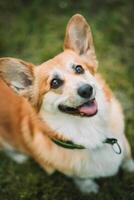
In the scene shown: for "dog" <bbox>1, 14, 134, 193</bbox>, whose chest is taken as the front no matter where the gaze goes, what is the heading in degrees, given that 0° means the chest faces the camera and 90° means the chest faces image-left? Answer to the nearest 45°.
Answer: approximately 315°
